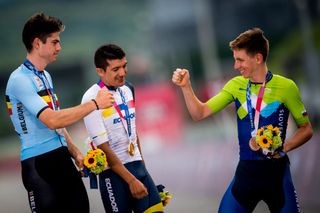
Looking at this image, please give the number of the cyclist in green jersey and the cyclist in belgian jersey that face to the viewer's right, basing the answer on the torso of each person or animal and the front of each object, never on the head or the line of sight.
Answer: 1

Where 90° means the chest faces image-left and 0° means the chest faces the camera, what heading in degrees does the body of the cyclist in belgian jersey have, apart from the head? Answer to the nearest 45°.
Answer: approximately 270°

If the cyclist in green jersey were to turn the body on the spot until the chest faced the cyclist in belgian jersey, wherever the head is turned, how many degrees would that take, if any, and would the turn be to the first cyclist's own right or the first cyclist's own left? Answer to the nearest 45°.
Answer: approximately 45° to the first cyclist's own right

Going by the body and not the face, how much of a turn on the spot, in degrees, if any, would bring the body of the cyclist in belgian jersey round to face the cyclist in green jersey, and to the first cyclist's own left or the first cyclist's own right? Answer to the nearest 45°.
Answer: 0° — they already face them

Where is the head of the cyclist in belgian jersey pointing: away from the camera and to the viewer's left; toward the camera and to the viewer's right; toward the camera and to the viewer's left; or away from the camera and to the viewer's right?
toward the camera and to the viewer's right

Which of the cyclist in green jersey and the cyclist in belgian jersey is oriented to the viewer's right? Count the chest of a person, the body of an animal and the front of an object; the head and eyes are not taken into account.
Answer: the cyclist in belgian jersey
